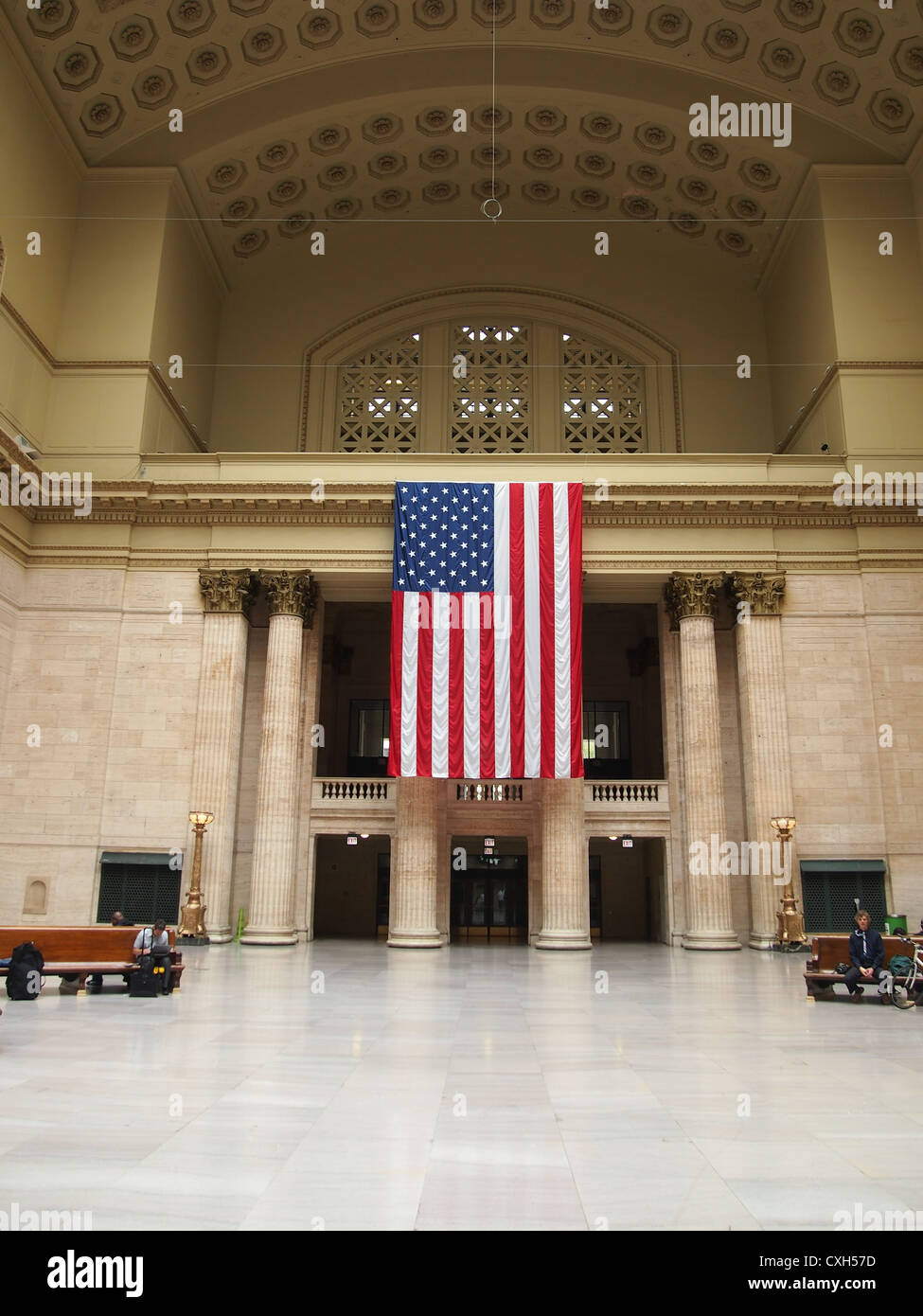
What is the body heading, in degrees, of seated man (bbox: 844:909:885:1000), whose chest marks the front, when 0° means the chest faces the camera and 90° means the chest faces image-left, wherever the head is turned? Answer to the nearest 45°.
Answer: approximately 0°

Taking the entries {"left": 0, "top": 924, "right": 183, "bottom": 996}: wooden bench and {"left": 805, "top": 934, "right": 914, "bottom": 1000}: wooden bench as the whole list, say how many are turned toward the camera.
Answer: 2

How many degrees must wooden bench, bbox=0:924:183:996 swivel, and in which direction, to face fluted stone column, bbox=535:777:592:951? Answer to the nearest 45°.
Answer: approximately 135° to its left

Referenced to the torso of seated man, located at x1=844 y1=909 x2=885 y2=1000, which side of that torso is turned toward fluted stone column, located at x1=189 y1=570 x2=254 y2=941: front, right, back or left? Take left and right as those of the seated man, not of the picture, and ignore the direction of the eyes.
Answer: right

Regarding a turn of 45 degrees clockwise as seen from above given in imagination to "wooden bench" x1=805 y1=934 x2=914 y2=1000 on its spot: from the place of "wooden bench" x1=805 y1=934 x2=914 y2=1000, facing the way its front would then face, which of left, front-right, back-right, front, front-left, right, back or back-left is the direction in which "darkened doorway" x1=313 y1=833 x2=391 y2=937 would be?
right

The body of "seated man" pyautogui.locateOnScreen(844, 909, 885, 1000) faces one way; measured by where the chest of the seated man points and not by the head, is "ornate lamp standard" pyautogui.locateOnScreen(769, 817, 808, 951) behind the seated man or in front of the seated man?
behind

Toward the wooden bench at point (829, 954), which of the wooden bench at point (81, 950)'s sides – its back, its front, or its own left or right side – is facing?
left

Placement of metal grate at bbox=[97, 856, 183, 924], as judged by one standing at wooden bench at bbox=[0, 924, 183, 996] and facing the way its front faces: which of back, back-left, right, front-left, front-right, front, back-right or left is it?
back

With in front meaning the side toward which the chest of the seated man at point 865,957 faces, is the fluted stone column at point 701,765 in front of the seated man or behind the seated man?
behind

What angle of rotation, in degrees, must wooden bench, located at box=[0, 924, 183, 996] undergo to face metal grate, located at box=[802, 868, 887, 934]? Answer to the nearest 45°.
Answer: approximately 90° to its left

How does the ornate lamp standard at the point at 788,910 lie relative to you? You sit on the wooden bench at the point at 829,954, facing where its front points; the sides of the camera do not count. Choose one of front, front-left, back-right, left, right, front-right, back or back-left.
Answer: back
